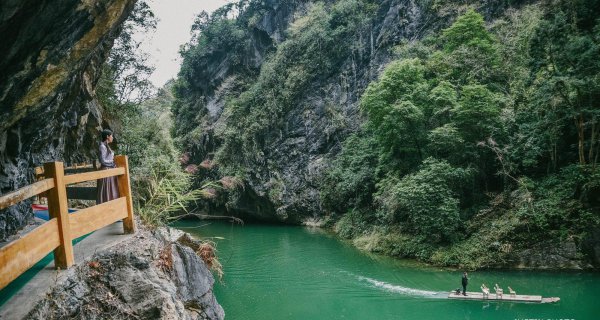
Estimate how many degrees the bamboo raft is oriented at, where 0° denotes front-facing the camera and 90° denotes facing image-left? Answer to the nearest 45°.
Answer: approximately 270°

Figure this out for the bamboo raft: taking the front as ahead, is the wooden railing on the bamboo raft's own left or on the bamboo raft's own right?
on the bamboo raft's own right

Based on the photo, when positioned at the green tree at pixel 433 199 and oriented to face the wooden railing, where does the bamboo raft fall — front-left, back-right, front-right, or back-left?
front-left

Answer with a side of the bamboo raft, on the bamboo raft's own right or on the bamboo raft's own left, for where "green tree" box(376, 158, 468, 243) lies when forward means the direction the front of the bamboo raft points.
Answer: on the bamboo raft's own left
